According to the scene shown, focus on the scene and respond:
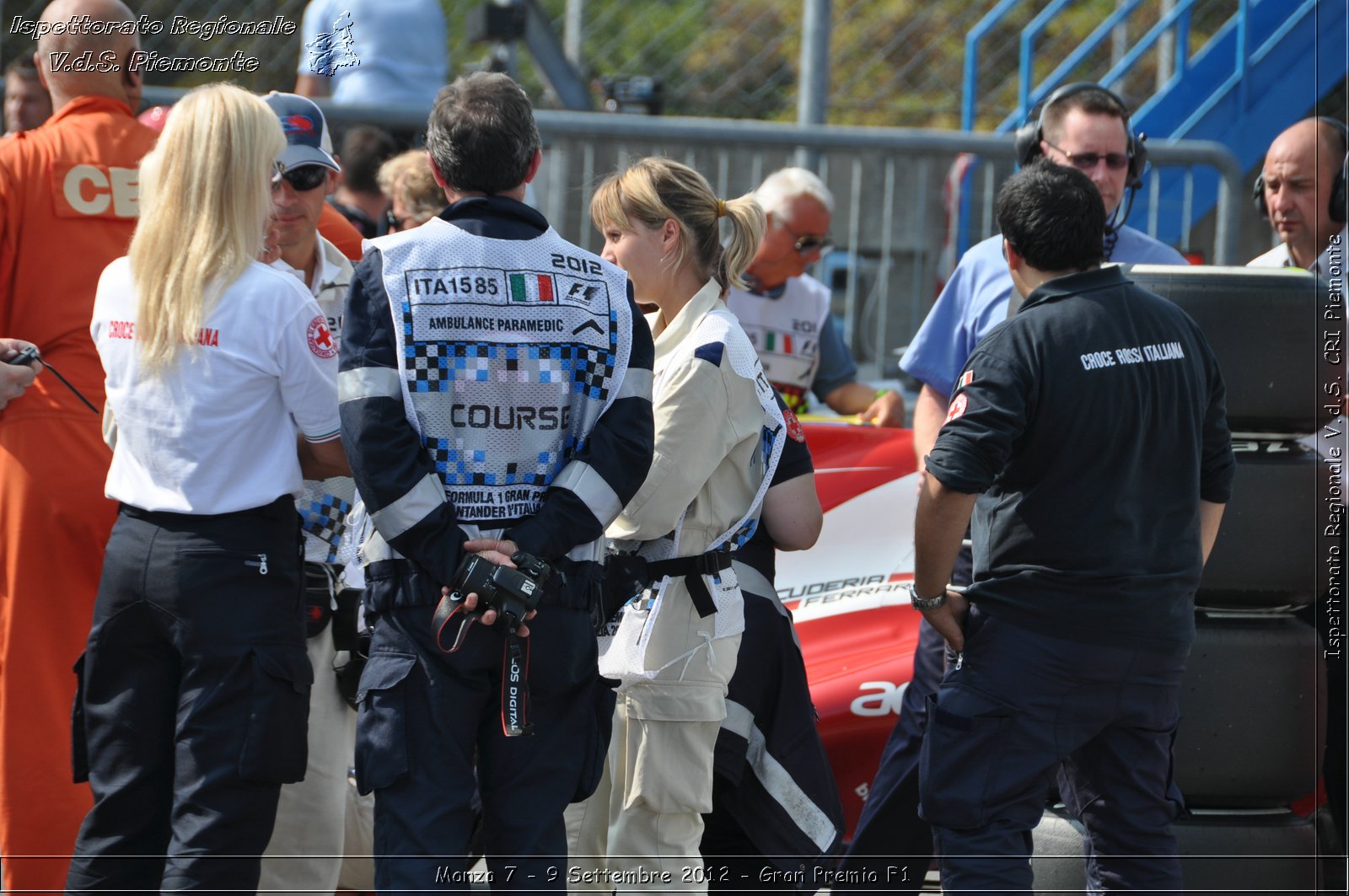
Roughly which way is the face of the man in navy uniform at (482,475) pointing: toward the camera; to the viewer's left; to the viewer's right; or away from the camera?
away from the camera

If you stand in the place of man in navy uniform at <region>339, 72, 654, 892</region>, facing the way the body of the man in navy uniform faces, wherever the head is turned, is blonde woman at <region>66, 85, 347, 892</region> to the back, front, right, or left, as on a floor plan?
left

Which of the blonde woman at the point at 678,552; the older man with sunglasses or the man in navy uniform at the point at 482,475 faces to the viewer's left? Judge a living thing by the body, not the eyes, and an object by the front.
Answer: the blonde woman

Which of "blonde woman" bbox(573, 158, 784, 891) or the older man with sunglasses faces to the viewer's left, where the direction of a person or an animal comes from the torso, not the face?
the blonde woman

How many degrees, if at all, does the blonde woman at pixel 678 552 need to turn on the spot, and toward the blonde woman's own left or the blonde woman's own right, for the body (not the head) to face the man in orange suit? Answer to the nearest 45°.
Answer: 0° — they already face them

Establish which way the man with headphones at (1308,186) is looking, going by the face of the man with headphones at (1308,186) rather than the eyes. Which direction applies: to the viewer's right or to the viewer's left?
to the viewer's left

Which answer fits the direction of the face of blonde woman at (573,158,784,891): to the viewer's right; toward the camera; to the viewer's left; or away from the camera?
to the viewer's left

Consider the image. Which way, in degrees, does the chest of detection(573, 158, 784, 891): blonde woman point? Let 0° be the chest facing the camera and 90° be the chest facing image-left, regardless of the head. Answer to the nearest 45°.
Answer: approximately 90°

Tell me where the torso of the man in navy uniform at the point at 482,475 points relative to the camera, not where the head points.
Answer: away from the camera
